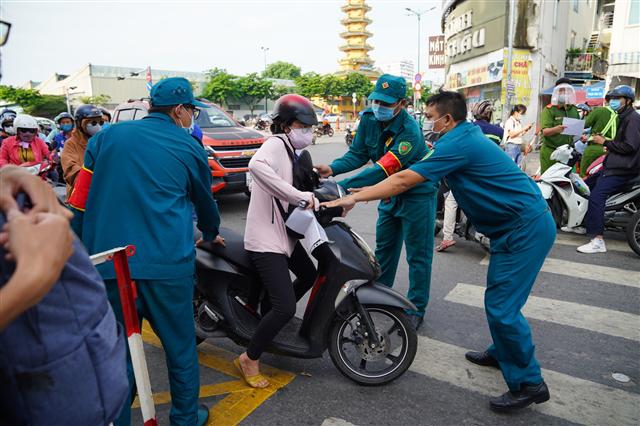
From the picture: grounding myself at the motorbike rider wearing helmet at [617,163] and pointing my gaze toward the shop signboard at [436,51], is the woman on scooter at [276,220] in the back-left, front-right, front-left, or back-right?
back-left

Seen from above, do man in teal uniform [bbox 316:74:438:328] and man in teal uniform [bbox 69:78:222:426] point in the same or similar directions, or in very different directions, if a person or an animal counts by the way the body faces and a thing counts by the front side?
very different directions

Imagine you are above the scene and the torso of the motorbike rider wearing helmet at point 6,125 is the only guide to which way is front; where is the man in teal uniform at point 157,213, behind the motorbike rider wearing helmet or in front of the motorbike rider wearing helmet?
in front

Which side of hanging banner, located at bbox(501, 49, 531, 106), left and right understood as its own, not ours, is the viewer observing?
front

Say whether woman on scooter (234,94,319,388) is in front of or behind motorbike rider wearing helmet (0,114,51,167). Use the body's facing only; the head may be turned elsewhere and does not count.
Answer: in front

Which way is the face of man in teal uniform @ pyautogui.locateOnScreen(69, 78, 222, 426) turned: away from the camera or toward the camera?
away from the camera

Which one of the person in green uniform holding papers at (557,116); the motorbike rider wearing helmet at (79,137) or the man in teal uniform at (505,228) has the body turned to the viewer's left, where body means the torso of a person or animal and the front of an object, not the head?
the man in teal uniform

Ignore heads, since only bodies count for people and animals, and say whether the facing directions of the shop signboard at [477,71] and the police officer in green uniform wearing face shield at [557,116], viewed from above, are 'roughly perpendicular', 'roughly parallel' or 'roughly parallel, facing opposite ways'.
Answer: roughly perpendicular

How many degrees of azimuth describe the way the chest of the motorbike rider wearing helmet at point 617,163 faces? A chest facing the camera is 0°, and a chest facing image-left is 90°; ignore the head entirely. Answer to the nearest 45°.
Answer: approximately 90°

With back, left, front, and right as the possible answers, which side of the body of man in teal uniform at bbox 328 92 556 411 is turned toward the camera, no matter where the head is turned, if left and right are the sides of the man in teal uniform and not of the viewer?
left

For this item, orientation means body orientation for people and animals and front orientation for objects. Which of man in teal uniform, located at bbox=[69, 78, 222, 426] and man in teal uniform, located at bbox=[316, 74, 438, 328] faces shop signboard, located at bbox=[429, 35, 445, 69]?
man in teal uniform, located at bbox=[69, 78, 222, 426]

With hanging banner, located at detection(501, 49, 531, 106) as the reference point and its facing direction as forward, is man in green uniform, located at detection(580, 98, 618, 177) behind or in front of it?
in front

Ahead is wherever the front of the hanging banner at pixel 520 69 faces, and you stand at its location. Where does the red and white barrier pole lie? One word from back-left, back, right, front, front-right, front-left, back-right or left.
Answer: front

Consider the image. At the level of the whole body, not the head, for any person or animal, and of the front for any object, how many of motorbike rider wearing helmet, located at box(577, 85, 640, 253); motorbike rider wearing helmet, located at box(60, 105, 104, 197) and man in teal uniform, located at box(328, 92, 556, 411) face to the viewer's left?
2

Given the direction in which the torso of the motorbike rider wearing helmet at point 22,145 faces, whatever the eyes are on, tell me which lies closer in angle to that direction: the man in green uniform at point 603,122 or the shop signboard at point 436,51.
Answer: the man in green uniform

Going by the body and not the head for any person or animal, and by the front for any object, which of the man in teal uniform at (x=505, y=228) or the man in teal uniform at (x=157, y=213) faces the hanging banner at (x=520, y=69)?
the man in teal uniform at (x=157, y=213)
